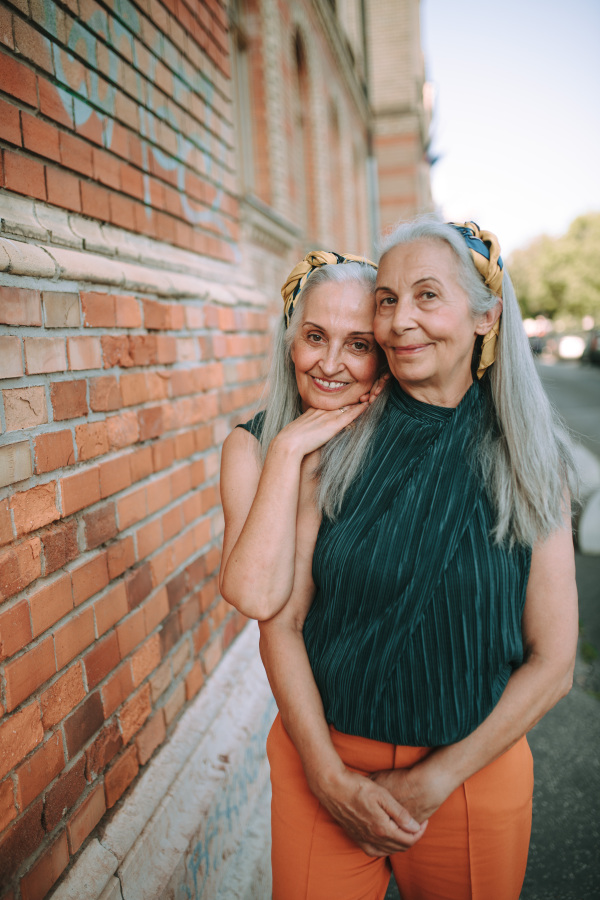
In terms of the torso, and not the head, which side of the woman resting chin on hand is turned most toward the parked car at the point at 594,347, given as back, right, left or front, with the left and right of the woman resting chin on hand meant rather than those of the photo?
left

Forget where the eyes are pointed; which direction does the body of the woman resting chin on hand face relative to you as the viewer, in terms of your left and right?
facing the viewer and to the right of the viewer
